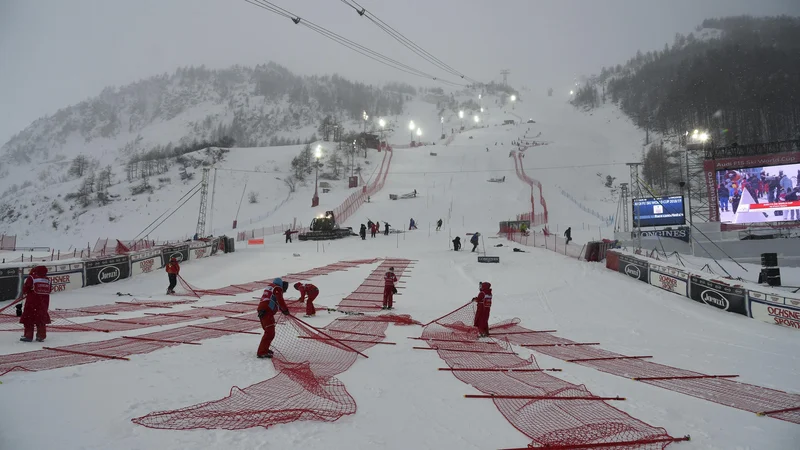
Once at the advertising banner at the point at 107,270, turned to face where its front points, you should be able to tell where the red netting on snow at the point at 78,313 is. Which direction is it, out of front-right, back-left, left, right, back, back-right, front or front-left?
front-right

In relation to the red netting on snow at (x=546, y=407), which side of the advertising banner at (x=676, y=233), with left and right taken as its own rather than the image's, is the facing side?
front

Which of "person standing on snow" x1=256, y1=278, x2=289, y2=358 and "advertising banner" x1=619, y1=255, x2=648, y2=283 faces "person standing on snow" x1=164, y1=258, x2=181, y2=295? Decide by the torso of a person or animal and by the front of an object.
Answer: the advertising banner

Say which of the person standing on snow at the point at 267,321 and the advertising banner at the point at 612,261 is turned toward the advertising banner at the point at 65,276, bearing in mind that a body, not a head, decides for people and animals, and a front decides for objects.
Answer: the advertising banner at the point at 612,261

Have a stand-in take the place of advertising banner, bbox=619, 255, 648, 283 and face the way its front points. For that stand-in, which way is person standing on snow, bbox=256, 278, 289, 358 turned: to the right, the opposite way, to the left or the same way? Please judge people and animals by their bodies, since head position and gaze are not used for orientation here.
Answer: the opposite way

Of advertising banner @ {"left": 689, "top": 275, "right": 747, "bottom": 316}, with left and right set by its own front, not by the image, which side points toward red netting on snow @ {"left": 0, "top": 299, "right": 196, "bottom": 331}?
front

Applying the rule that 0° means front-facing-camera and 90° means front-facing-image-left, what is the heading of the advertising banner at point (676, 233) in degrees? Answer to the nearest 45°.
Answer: approximately 0°

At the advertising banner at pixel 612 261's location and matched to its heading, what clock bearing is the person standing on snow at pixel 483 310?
The person standing on snow is roughly at 11 o'clock from the advertising banner.

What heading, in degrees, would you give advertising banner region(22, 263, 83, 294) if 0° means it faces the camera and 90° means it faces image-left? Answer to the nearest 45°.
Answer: approximately 315°

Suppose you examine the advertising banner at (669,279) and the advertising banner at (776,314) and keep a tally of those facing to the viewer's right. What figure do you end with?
0

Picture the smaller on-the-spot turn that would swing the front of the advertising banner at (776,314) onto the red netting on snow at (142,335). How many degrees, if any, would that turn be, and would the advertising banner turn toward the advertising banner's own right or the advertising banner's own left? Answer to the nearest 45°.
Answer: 0° — it already faces it
